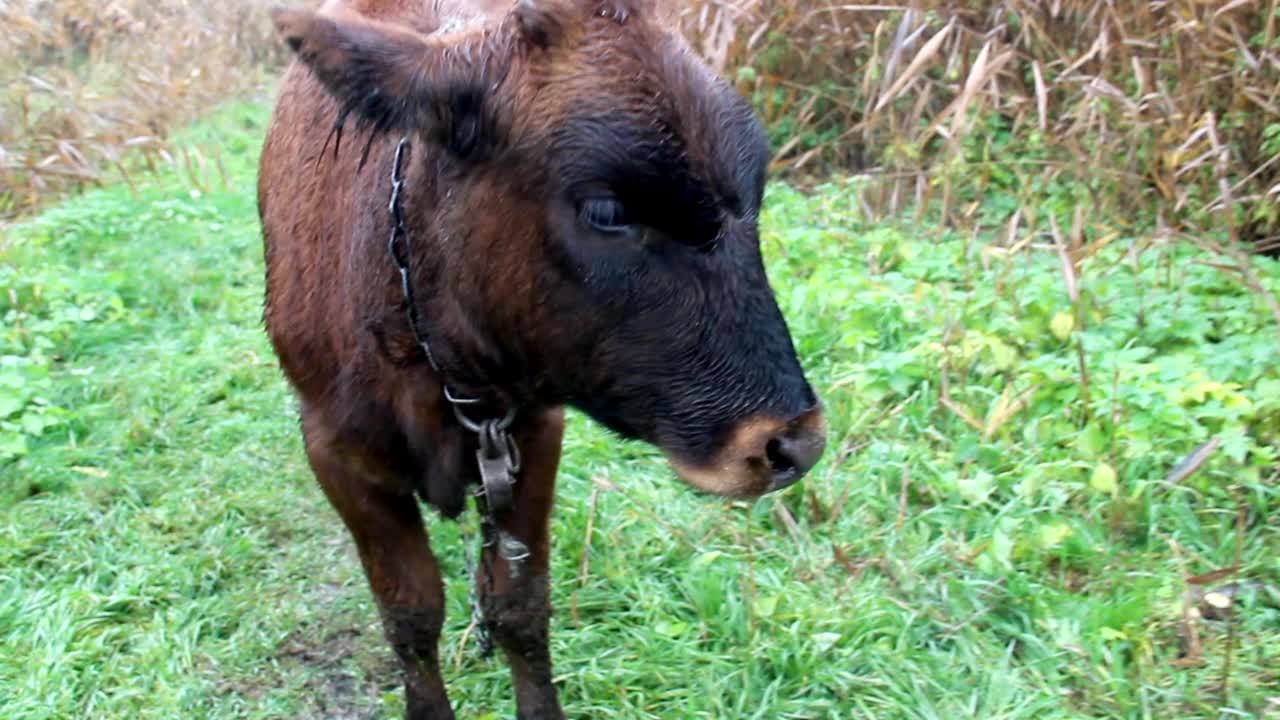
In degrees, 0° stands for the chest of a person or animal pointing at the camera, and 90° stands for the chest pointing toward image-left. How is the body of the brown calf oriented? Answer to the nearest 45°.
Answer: approximately 0°
